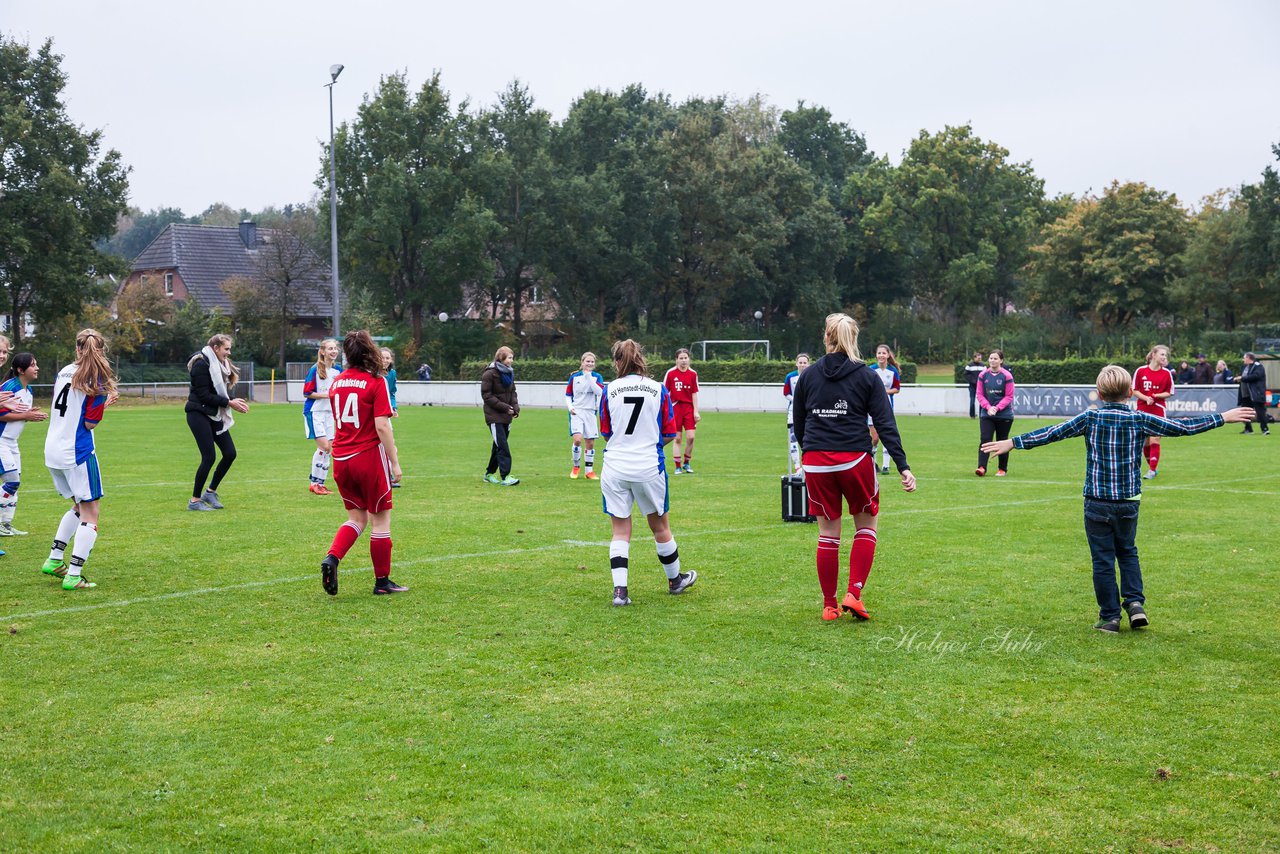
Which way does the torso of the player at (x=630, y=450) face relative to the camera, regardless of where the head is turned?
away from the camera

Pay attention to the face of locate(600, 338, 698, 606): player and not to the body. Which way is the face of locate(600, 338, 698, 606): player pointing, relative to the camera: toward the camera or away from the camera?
away from the camera

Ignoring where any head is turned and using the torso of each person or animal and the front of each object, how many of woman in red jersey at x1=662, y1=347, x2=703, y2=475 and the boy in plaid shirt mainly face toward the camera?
1

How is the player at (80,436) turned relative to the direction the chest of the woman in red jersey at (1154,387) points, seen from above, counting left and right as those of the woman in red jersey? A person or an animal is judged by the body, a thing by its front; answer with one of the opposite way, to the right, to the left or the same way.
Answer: the opposite way

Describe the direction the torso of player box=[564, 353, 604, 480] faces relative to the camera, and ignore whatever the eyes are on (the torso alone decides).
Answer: toward the camera

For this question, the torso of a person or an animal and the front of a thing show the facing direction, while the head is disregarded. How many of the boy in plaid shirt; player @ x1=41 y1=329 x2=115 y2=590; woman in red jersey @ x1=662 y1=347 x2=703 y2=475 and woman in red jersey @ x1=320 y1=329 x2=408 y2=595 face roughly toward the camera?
1

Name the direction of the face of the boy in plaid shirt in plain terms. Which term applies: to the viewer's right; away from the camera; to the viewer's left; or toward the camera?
away from the camera

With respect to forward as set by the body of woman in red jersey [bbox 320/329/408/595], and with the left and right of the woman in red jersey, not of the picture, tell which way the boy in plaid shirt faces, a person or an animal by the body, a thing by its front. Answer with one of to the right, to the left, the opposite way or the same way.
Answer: the same way

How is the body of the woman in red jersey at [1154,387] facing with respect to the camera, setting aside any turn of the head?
toward the camera

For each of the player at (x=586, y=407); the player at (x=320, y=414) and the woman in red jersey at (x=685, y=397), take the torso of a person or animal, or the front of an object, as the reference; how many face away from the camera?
0

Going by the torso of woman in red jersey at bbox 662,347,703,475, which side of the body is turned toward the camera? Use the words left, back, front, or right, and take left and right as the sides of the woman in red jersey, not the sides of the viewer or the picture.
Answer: front

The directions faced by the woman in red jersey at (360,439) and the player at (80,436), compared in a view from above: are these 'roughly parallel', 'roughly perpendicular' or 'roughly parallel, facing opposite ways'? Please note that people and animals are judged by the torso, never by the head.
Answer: roughly parallel

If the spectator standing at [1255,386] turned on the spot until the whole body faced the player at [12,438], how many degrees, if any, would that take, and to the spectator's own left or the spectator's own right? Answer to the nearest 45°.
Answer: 0° — they already face them

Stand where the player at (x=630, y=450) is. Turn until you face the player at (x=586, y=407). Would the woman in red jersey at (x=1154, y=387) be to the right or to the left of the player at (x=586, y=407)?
right

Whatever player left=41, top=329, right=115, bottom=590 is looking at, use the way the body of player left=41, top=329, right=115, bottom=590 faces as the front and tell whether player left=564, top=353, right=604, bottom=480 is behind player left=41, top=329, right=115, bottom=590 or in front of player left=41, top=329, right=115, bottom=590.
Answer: in front

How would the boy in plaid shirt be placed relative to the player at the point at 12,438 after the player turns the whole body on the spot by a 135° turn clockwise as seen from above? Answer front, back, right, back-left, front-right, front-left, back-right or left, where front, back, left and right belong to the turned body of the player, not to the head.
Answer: left
